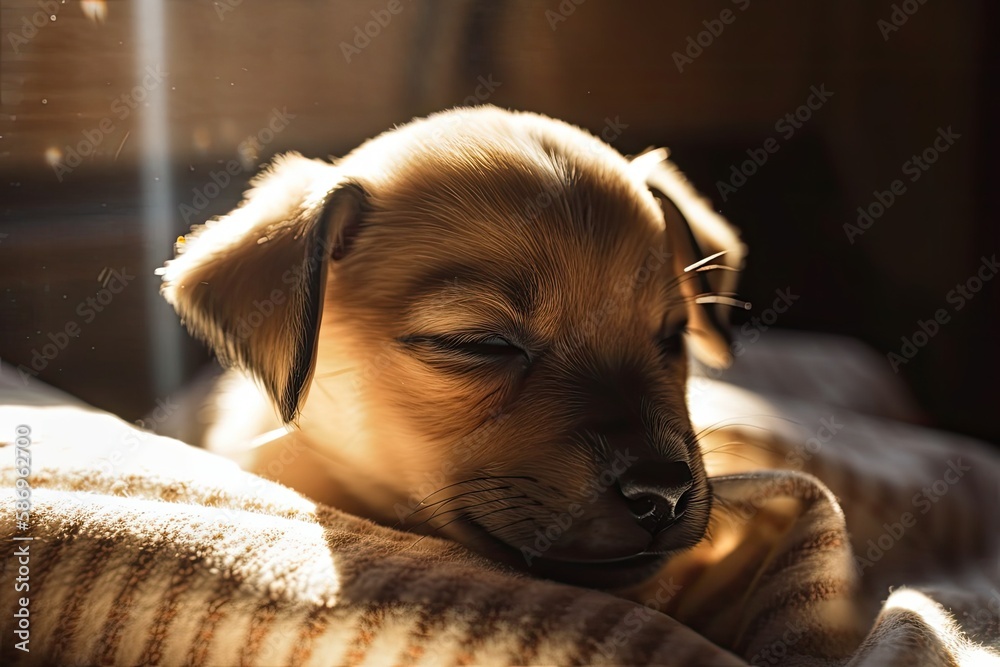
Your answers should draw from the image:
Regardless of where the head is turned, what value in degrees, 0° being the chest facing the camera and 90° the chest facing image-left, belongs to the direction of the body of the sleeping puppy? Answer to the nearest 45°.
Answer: approximately 315°
